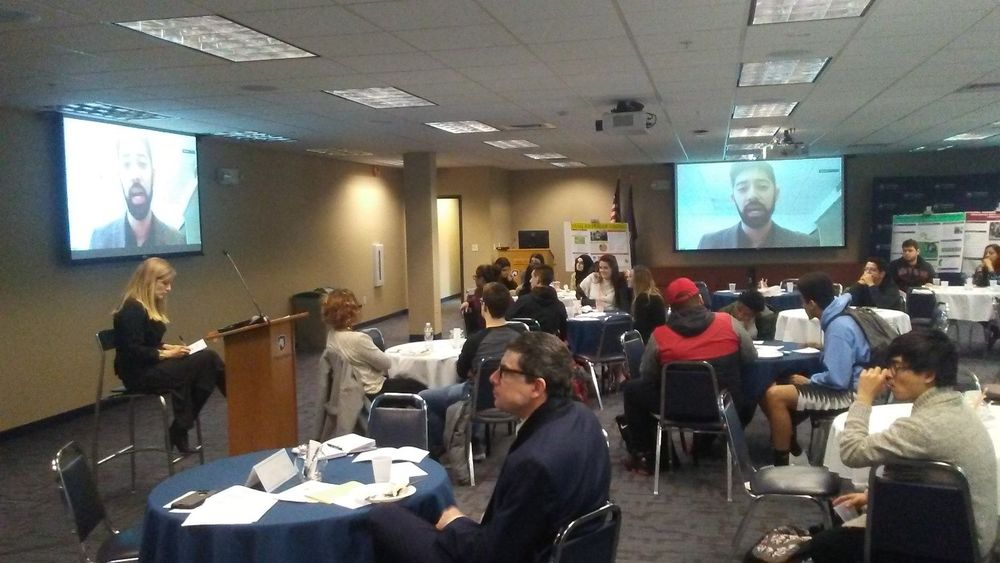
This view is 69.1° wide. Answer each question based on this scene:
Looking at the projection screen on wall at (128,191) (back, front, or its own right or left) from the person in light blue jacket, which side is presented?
front

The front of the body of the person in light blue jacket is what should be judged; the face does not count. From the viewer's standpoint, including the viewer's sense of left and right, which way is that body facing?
facing to the left of the viewer

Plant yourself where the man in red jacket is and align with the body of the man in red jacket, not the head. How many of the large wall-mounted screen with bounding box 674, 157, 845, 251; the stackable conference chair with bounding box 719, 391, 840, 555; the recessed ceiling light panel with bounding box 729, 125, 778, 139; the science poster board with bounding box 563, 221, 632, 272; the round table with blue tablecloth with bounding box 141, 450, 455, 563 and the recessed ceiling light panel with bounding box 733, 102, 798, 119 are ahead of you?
4

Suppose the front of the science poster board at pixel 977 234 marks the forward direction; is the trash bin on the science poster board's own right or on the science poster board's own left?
on the science poster board's own right

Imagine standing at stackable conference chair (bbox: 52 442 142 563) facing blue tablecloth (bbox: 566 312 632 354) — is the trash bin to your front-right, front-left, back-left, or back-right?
front-left

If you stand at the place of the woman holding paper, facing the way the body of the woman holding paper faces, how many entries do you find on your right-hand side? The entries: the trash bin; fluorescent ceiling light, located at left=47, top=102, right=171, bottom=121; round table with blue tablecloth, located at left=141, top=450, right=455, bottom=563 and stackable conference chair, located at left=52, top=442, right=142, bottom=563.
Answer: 2

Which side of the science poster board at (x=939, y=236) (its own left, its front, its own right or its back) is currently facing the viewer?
front

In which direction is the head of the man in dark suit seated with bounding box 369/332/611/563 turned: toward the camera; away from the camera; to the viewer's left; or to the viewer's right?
to the viewer's left

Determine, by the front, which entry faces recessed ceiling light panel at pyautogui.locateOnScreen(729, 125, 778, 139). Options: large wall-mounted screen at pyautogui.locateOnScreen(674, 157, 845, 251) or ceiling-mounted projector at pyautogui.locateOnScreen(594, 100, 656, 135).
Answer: the large wall-mounted screen

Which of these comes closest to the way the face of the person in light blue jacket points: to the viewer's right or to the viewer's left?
to the viewer's left

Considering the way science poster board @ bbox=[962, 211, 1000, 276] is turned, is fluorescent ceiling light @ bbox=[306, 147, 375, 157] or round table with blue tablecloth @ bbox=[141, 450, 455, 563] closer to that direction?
the round table with blue tablecloth

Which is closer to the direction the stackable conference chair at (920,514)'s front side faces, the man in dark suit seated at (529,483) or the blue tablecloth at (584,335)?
the blue tablecloth

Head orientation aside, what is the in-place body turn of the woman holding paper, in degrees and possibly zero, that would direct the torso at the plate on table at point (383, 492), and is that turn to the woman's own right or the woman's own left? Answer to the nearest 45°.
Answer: approximately 90° to the woman's own right

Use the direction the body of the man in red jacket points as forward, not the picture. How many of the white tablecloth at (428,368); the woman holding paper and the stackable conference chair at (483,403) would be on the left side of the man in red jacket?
3

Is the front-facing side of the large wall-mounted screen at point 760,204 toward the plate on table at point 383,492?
yes

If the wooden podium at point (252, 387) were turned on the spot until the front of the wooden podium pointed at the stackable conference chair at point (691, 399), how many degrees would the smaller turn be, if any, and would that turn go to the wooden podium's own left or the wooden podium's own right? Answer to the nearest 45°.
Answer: approximately 45° to the wooden podium's own left

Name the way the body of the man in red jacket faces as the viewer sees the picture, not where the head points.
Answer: away from the camera
